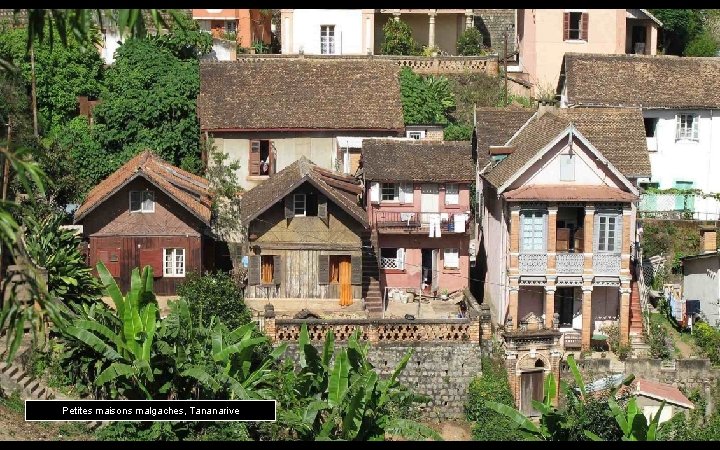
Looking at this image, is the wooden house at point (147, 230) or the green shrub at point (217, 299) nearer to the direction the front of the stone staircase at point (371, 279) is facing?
the green shrub

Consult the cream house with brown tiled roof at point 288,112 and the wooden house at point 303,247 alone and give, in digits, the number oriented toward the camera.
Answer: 2

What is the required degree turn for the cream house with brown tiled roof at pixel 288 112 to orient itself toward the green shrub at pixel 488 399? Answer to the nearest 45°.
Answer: approximately 45° to its left

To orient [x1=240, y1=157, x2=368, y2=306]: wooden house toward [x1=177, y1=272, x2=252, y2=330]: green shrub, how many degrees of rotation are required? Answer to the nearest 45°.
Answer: approximately 45° to its right

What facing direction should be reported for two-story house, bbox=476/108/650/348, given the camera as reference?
facing the viewer

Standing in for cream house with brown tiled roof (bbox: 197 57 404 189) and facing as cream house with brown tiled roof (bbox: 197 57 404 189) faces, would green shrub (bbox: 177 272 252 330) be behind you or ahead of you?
ahead

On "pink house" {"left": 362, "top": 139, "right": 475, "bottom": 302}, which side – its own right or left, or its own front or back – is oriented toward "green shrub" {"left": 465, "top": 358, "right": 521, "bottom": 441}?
front

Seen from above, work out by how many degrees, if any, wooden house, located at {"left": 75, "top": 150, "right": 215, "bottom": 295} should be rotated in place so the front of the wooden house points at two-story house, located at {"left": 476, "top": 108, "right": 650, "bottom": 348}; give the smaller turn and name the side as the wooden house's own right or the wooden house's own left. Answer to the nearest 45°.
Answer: approximately 90° to the wooden house's own left

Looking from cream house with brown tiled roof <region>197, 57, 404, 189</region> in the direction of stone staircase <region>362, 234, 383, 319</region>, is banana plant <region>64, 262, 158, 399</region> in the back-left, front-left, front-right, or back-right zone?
front-right

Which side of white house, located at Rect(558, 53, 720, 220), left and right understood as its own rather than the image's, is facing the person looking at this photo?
front

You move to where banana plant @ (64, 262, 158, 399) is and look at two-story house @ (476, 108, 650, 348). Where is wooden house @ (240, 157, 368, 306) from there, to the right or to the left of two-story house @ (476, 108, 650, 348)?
left

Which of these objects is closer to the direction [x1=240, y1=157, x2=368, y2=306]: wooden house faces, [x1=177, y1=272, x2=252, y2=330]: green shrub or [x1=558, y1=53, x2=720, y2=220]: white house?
the green shrub
